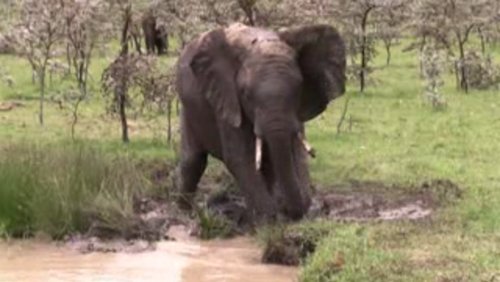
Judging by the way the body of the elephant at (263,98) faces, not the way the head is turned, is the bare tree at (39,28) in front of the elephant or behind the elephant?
behind

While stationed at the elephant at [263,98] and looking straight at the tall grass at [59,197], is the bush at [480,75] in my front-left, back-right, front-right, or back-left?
back-right

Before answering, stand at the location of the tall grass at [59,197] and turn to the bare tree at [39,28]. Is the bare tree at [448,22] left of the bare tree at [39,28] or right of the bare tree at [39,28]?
right

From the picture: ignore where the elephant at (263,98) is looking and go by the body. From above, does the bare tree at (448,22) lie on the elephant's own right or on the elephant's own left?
on the elephant's own left

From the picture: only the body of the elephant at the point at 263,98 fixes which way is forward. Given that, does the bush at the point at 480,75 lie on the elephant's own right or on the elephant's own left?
on the elephant's own left

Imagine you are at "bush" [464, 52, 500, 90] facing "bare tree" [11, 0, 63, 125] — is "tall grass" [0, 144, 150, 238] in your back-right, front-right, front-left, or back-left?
front-left

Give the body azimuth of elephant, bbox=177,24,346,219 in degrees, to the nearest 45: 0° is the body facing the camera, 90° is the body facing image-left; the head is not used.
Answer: approximately 315°

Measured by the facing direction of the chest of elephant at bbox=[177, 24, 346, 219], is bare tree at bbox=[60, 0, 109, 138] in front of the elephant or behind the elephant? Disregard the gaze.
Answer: behind

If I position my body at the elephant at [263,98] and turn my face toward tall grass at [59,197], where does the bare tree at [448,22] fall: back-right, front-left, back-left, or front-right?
back-right

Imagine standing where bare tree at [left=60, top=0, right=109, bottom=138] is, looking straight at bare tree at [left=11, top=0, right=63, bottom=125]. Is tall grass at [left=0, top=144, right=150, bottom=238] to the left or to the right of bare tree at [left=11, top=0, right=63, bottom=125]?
left
